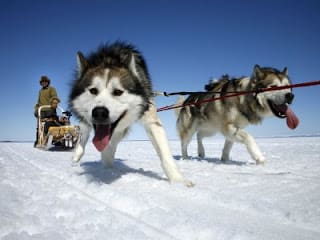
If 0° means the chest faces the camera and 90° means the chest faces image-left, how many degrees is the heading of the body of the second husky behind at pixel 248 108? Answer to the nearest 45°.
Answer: approximately 315°

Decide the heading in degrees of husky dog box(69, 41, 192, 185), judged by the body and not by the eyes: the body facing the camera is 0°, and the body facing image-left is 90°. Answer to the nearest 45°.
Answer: approximately 0°

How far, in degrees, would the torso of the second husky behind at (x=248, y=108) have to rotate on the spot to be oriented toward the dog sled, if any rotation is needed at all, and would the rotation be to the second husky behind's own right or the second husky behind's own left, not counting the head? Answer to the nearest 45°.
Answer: approximately 180°

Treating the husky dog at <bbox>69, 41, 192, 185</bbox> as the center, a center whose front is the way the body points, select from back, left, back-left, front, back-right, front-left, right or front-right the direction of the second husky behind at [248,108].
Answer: back-left

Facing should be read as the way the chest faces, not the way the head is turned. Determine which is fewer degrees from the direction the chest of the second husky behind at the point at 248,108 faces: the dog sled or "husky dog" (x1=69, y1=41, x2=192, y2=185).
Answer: the husky dog

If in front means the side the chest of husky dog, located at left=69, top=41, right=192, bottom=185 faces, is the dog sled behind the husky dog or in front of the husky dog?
behind

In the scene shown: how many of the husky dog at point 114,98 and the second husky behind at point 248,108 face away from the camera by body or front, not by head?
0
